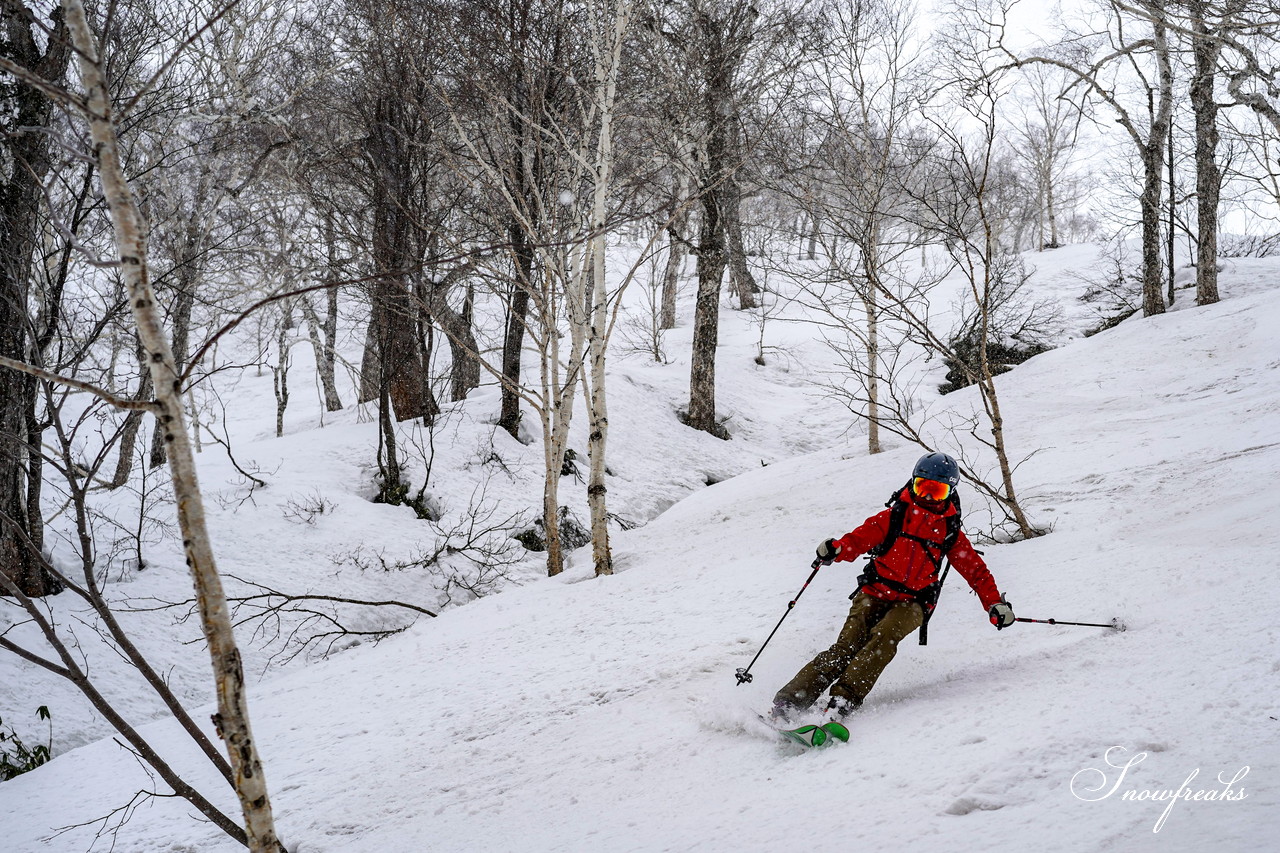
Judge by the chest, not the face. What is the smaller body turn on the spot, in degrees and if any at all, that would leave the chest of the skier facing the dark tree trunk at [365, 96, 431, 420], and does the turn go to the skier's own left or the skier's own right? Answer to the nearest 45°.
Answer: approximately 135° to the skier's own right

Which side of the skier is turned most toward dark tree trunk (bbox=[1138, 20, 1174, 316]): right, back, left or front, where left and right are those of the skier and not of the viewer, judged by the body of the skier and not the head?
back

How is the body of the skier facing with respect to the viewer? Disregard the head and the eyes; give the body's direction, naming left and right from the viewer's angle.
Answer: facing the viewer

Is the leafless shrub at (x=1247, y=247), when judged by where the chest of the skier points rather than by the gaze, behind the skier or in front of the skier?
behind

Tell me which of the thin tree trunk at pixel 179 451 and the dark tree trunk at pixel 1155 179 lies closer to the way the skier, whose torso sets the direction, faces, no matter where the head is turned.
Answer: the thin tree trunk

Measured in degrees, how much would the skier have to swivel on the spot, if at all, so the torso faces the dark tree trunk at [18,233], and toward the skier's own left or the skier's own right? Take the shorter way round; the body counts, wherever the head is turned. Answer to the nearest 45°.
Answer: approximately 90° to the skier's own right

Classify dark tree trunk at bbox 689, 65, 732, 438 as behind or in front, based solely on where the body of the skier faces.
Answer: behind
